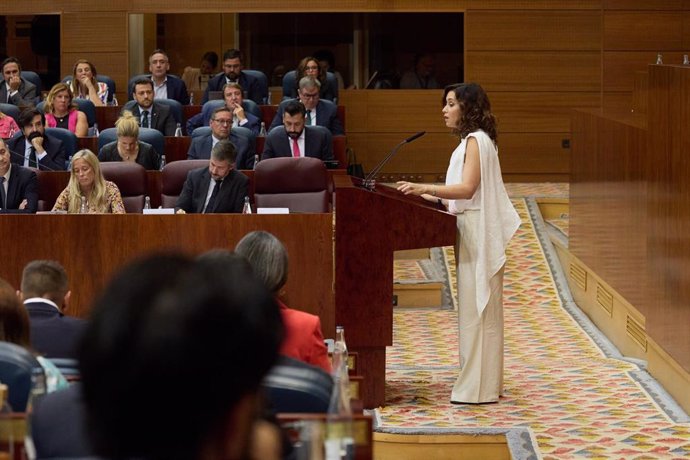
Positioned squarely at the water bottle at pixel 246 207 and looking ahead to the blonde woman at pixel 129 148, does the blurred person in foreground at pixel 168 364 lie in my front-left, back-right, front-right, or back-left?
back-left

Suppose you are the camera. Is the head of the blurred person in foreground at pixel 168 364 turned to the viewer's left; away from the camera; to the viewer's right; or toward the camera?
away from the camera

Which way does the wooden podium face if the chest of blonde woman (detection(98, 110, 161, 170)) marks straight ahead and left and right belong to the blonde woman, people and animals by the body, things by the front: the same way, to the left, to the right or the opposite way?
to the right

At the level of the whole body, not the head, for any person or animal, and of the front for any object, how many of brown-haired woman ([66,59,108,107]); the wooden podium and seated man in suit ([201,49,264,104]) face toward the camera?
2

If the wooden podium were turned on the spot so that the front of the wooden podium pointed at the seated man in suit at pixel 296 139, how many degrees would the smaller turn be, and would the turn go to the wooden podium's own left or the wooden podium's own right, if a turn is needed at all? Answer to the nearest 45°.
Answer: approximately 90° to the wooden podium's own right

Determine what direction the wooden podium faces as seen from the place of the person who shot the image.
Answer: facing to the left of the viewer

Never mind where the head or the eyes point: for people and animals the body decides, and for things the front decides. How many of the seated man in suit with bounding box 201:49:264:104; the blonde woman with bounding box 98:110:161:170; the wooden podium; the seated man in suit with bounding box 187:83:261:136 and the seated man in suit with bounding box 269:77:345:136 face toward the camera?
4

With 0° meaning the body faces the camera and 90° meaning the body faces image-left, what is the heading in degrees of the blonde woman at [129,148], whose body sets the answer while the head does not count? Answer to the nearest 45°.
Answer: approximately 0°

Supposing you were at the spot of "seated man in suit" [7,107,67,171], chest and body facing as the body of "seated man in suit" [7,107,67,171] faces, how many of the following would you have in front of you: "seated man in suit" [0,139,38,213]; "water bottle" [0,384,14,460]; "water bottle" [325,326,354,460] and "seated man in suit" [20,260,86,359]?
4

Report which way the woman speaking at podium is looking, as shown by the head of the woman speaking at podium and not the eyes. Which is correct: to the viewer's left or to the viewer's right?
to the viewer's left

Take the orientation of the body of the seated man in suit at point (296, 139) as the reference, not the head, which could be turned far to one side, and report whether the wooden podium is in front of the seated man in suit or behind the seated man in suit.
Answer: in front

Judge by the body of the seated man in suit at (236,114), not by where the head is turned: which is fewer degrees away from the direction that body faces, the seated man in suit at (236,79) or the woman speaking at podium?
the woman speaking at podium

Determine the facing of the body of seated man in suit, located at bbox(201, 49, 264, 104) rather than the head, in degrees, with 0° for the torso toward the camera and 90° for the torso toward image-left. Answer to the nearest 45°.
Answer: approximately 0°
